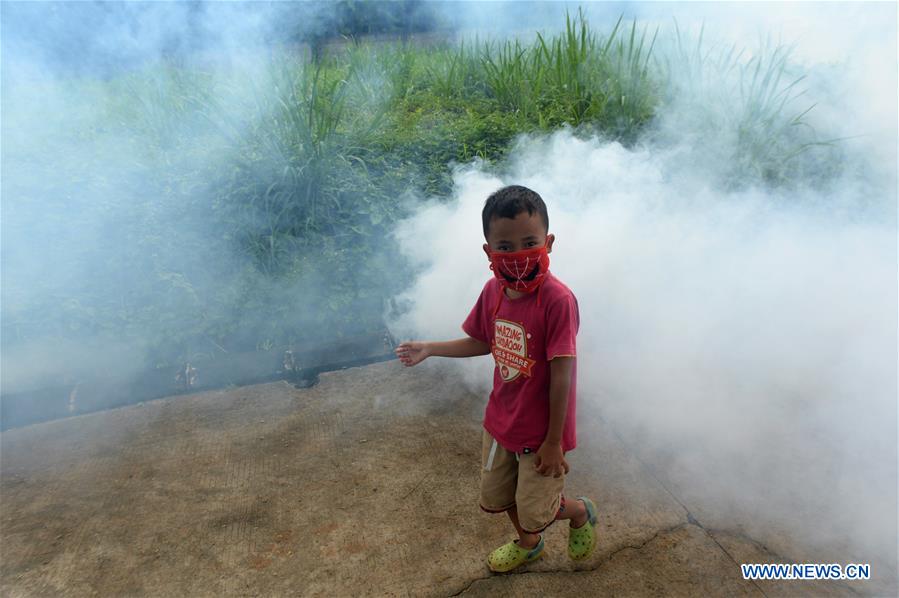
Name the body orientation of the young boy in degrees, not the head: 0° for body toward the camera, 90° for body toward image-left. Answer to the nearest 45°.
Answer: approximately 45°
